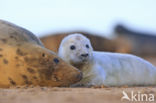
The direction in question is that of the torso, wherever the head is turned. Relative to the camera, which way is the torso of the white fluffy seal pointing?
to the viewer's left

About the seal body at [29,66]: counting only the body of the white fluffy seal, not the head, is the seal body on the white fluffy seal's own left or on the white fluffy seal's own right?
on the white fluffy seal's own left
